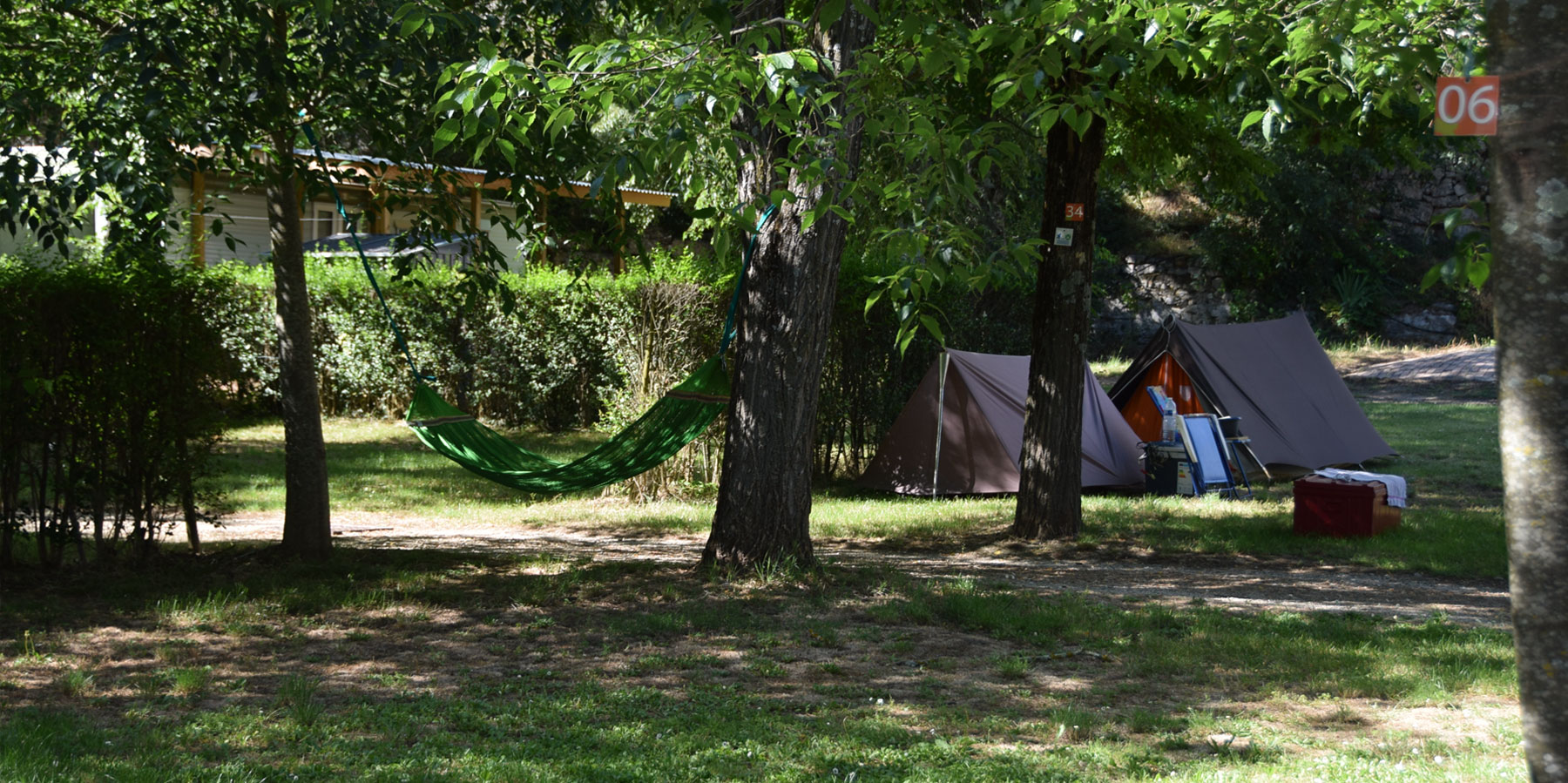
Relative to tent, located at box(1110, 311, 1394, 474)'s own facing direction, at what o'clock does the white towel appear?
The white towel is roughly at 10 o'clock from the tent.

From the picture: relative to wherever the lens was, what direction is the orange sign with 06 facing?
facing the viewer

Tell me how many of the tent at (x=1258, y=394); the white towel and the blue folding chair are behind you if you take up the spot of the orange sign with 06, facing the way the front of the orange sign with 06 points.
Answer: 3

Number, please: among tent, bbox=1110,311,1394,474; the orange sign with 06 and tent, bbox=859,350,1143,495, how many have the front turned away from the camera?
0

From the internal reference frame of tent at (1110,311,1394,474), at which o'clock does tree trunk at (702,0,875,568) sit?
The tree trunk is roughly at 11 o'clock from the tent.

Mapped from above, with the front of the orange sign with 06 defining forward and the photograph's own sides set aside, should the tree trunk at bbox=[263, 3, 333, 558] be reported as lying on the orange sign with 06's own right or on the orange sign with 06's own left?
on the orange sign with 06's own right

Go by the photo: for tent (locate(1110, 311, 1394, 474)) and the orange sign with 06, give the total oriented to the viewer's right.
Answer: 0

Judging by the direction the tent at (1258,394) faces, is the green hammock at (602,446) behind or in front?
in front

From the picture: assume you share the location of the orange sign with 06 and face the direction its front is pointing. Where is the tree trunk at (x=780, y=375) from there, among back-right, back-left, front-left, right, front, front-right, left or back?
back-right

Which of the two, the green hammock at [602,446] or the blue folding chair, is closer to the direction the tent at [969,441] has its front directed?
the green hammock

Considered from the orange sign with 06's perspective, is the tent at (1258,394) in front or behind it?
behind

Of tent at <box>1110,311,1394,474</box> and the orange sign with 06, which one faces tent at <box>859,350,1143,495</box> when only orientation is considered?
tent at <box>1110,311,1394,474</box>

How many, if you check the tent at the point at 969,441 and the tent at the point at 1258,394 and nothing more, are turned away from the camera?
0

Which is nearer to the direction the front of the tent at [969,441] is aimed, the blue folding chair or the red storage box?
the red storage box

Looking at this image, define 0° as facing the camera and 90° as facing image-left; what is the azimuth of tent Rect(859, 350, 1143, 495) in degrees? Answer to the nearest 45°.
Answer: approximately 45°
